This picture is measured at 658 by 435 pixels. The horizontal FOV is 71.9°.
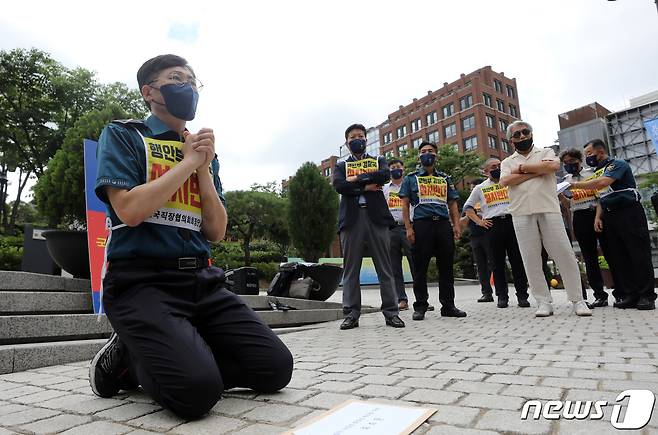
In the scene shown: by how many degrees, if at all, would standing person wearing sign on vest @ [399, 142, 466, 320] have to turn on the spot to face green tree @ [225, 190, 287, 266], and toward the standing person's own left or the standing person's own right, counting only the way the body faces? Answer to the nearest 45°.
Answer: approximately 135° to the standing person's own right

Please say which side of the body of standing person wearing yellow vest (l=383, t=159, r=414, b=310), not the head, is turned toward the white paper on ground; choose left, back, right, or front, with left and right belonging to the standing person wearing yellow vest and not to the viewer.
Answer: front

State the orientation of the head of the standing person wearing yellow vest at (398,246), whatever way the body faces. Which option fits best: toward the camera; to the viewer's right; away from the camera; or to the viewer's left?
toward the camera

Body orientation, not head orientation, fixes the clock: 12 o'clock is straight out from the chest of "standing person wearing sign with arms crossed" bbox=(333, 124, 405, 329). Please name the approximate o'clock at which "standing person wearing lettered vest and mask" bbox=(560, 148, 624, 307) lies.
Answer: "standing person wearing lettered vest and mask" bbox=(560, 148, 624, 307) is roughly at 8 o'clock from "standing person wearing sign with arms crossed" bbox=(333, 124, 405, 329).

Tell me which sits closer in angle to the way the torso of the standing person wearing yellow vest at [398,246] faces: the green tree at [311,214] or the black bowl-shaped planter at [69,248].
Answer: the black bowl-shaped planter

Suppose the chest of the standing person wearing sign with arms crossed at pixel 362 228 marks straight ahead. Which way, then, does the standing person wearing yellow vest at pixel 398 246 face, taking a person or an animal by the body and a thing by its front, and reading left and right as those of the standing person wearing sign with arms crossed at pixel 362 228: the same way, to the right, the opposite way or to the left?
the same way

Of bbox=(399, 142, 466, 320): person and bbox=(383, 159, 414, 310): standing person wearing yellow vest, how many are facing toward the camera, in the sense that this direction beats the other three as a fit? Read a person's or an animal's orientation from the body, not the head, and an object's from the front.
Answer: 2

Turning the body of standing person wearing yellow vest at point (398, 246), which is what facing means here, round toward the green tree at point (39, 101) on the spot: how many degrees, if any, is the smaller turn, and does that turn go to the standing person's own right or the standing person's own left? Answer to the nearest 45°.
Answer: approximately 135° to the standing person's own right

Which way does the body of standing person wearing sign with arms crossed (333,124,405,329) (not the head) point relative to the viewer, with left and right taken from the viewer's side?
facing the viewer

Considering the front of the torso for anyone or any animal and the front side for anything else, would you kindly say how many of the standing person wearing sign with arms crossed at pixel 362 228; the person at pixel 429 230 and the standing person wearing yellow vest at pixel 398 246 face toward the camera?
3

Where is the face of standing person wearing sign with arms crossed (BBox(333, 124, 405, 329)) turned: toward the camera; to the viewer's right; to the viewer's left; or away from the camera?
toward the camera

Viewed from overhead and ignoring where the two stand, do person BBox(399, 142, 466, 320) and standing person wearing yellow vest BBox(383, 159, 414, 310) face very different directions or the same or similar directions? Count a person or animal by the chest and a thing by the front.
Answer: same or similar directions

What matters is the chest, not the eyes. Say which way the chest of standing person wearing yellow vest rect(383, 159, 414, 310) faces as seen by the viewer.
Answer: toward the camera

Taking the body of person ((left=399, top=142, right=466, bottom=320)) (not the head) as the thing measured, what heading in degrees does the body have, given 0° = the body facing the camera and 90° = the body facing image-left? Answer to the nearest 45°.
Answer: approximately 0°

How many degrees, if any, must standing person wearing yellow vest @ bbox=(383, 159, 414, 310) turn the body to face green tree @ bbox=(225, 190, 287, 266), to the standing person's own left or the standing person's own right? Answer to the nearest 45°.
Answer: approximately 135° to the standing person's own right

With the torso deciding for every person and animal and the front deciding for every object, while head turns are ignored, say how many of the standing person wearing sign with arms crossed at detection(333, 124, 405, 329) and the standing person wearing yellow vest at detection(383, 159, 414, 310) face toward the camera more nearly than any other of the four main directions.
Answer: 2
